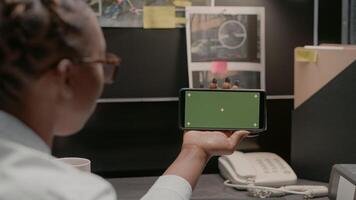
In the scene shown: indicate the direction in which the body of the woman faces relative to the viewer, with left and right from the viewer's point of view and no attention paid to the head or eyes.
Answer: facing away from the viewer and to the right of the viewer

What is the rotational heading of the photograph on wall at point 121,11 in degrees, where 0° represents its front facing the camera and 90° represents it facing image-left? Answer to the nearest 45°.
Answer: approximately 0°

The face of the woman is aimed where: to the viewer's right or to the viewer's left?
to the viewer's right

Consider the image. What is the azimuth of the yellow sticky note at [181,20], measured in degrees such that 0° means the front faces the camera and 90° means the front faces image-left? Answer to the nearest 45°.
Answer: approximately 0°
